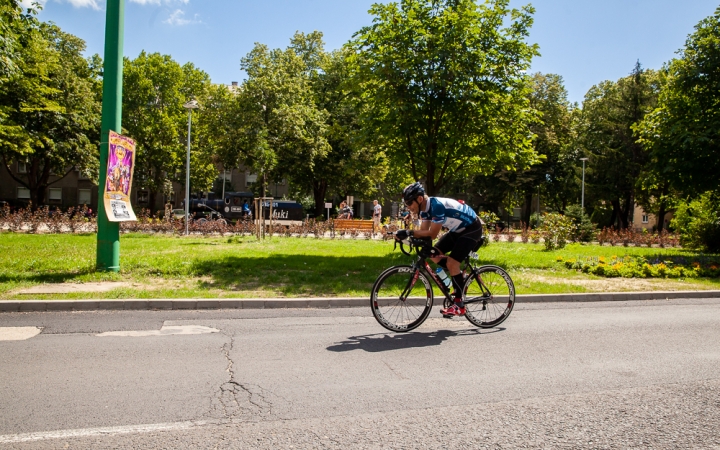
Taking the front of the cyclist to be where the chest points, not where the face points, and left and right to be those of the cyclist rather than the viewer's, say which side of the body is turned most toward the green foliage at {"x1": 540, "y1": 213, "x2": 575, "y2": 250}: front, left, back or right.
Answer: right

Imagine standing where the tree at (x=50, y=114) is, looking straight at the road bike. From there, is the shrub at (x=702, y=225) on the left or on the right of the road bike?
left

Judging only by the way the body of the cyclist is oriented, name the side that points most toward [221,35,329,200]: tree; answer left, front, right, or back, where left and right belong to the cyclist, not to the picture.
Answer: right

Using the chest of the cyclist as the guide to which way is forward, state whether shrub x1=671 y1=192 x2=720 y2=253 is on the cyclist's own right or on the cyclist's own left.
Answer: on the cyclist's own right

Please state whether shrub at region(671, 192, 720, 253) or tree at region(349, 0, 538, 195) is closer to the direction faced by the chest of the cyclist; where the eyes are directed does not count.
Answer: the tree

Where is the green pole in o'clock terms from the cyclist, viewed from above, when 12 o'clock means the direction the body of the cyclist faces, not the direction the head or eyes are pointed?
The green pole is roughly at 1 o'clock from the cyclist.

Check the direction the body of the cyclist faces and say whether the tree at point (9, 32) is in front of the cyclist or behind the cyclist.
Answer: in front

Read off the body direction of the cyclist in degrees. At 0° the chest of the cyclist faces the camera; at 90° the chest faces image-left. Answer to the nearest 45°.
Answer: approximately 90°

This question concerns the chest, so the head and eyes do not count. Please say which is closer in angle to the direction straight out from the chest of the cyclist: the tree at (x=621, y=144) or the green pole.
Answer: the green pole
